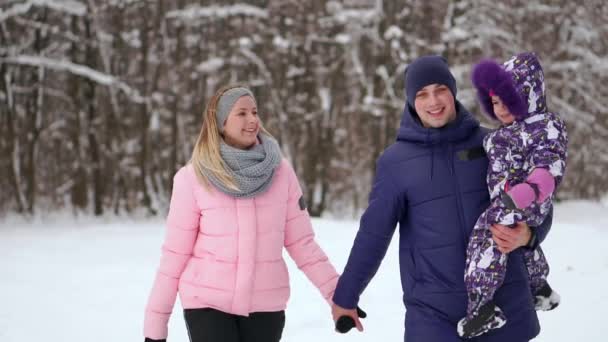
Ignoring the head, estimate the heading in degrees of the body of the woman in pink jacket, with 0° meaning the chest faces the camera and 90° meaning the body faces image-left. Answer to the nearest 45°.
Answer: approximately 0°

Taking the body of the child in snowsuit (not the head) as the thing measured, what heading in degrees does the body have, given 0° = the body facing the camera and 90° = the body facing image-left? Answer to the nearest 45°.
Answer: approximately 45°

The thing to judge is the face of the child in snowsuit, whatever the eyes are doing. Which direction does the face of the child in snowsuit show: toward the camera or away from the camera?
toward the camera

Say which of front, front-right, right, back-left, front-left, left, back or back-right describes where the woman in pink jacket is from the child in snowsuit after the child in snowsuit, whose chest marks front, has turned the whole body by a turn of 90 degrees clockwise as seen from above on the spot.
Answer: front-left

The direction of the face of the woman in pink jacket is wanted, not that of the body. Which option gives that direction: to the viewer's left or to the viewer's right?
to the viewer's right

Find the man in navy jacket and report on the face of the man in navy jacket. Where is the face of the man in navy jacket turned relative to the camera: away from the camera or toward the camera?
toward the camera

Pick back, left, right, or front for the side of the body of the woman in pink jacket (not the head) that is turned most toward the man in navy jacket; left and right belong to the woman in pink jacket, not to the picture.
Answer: left
